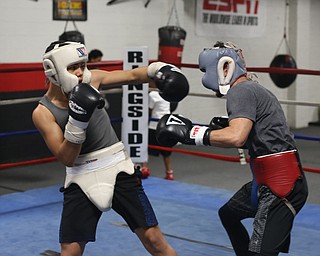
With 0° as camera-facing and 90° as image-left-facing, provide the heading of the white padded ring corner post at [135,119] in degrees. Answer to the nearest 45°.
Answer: approximately 0°

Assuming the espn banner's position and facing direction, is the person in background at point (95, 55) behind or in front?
in front

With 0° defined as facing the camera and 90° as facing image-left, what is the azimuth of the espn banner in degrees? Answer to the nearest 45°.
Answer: approximately 0°
